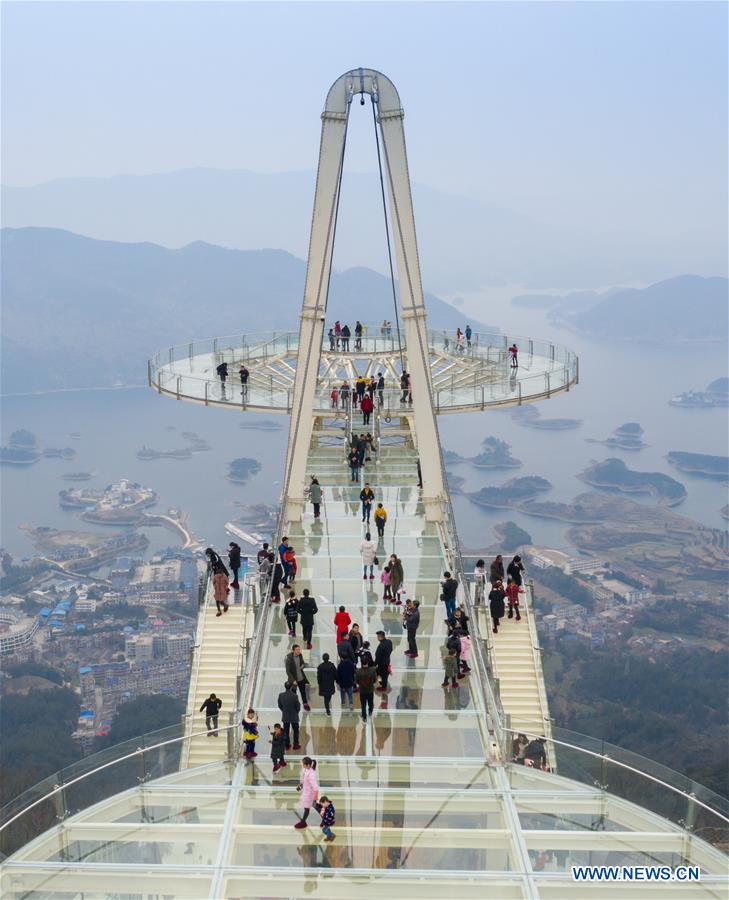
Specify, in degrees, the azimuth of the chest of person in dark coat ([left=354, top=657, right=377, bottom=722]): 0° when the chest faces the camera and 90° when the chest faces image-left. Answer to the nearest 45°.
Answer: approximately 180°

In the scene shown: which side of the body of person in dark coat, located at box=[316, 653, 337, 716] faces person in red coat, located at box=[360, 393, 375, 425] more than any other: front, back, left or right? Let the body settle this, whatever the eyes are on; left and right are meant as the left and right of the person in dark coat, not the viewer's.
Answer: front

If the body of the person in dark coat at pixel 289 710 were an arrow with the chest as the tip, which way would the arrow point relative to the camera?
away from the camera

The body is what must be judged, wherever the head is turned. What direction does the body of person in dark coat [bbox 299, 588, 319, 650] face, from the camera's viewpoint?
away from the camera

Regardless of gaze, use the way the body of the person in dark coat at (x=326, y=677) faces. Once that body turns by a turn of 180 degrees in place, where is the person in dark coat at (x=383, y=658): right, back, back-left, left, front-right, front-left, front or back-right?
back-left

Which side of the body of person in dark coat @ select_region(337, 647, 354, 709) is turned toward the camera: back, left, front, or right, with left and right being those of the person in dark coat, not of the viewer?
back

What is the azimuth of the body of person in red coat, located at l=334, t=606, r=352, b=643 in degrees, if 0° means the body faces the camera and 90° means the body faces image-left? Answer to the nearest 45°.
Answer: approximately 180°

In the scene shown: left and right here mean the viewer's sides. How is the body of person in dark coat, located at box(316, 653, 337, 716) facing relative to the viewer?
facing away from the viewer

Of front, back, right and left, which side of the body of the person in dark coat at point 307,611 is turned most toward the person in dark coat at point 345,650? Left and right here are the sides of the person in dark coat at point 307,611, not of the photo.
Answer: back

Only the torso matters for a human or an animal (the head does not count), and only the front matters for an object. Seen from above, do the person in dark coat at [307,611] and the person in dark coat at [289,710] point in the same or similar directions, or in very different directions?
same or similar directions

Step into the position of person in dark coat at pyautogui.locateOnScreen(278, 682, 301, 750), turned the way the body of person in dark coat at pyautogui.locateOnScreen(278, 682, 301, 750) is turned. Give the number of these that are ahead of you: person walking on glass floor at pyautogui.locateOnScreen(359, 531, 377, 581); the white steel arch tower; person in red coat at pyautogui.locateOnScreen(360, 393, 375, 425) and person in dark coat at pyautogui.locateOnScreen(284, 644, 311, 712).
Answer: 4

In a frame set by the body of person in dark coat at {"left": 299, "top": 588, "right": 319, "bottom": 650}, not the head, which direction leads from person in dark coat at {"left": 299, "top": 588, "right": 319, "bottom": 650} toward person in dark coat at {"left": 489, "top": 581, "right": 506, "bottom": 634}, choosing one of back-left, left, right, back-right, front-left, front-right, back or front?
front-right
